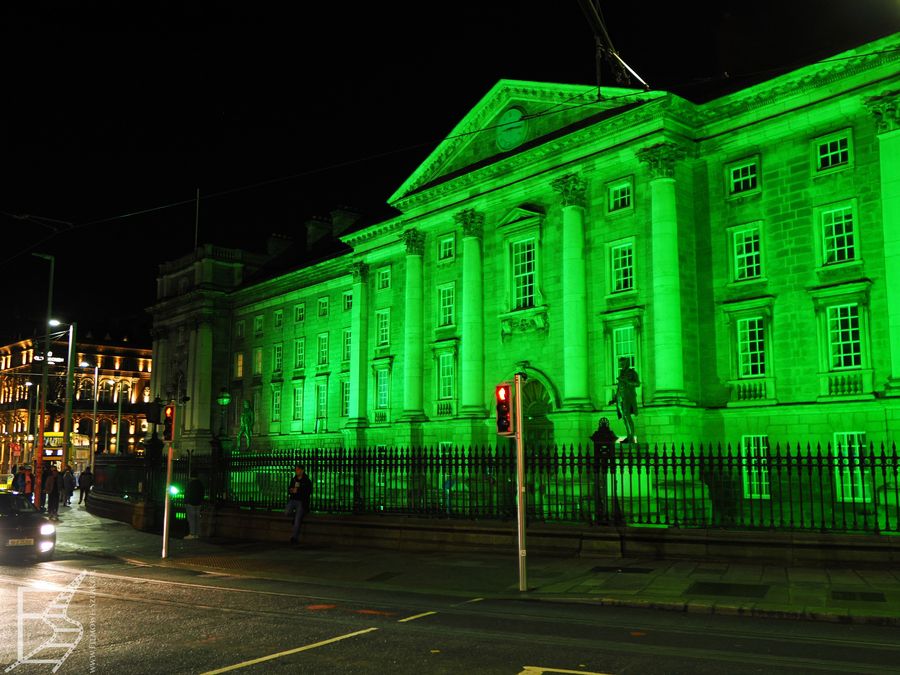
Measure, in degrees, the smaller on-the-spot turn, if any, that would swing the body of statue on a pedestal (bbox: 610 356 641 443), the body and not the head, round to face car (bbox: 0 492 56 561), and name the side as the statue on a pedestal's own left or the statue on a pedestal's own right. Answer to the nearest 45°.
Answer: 0° — they already face it

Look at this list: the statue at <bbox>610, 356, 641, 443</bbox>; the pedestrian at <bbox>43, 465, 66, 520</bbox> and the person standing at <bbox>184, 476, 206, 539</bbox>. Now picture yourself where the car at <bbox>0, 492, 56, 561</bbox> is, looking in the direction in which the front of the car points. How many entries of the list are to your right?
0

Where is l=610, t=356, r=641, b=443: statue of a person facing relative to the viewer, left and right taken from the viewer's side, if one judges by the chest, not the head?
facing the viewer and to the left of the viewer

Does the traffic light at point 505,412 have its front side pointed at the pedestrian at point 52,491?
no

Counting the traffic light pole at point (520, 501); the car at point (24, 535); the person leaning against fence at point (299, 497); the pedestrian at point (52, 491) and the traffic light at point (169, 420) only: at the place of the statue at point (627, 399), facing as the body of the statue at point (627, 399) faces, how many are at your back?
0

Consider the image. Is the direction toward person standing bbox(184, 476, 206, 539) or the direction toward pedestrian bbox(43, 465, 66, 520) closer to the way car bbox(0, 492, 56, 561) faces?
the person standing

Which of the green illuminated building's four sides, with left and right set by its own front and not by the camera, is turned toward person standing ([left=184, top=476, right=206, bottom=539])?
front

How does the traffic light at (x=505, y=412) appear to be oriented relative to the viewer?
toward the camera

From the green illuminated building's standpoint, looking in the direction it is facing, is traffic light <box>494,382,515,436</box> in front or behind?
in front

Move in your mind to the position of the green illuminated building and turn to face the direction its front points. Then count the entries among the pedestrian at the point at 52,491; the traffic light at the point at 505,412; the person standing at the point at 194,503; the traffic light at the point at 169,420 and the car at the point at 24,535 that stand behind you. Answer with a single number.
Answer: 0
